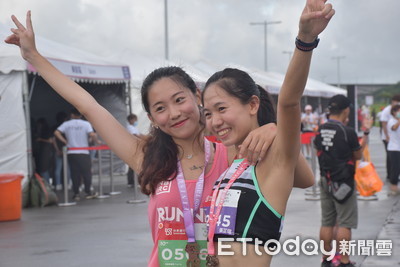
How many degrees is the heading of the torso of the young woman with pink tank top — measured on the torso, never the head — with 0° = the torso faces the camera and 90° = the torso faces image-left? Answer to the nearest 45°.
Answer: approximately 0°

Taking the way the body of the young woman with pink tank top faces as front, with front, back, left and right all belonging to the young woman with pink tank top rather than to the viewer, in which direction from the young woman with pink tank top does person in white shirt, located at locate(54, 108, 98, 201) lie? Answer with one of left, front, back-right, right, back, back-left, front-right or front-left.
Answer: back

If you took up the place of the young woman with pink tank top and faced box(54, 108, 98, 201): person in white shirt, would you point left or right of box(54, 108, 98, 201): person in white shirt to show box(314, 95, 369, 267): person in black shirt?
right

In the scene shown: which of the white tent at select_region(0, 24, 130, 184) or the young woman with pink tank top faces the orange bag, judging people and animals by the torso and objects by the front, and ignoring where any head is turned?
the white tent

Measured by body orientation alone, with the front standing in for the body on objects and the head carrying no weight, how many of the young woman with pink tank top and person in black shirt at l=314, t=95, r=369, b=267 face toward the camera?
1

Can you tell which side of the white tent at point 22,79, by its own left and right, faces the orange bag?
front

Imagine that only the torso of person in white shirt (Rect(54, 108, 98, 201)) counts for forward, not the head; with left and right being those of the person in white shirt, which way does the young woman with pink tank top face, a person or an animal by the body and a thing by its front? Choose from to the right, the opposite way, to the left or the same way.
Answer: the opposite way

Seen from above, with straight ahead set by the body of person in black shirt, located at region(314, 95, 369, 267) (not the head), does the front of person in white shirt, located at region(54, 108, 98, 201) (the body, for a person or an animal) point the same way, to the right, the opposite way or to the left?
the same way
